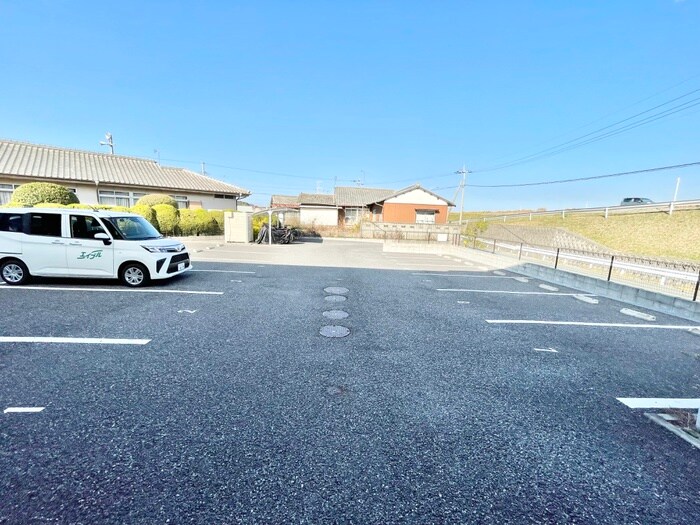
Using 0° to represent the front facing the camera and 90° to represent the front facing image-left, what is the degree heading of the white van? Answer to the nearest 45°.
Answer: approximately 315°

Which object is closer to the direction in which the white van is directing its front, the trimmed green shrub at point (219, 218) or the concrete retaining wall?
the concrete retaining wall

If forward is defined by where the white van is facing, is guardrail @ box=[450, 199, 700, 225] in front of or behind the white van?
in front

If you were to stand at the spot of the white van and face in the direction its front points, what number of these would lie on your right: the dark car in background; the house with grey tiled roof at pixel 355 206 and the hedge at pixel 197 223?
0

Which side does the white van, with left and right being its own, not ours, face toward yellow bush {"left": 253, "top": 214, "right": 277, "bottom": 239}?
left

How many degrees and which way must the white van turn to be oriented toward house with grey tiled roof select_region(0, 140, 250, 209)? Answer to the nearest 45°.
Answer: approximately 135° to its left

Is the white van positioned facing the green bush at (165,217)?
no

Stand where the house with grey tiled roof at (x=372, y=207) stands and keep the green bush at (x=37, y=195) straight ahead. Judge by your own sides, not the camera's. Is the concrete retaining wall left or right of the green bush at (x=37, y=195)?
left

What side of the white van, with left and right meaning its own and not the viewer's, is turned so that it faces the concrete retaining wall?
front

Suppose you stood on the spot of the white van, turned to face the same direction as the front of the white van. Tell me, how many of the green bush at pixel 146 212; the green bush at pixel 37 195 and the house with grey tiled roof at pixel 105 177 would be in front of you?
0

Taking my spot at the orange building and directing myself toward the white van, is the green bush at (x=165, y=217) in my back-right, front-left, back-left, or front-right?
front-right

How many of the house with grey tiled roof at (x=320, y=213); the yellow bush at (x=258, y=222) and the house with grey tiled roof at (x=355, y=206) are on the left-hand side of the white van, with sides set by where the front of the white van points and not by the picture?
3

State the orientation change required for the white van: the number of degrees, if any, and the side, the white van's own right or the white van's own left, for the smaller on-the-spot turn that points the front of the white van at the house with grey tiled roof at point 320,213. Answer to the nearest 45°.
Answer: approximately 90° to the white van's own left

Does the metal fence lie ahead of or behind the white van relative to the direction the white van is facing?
ahead

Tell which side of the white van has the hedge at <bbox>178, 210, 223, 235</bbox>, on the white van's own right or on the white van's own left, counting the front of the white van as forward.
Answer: on the white van's own left

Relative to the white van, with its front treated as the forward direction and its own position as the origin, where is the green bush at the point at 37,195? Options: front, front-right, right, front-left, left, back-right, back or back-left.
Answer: back-left

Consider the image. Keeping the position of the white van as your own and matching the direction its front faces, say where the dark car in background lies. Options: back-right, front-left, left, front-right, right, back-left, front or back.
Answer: front-left
